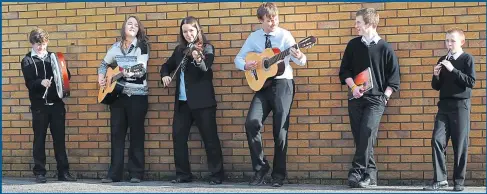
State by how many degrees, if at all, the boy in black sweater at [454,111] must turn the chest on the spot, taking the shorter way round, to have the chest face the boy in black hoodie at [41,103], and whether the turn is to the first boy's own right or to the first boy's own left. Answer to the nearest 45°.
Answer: approximately 45° to the first boy's own right

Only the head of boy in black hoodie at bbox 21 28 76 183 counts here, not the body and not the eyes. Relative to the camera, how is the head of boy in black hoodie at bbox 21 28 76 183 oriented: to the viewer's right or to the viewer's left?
to the viewer's right

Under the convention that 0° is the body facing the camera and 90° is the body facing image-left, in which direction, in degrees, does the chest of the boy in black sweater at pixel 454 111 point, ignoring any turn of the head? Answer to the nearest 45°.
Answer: approximately 45°
